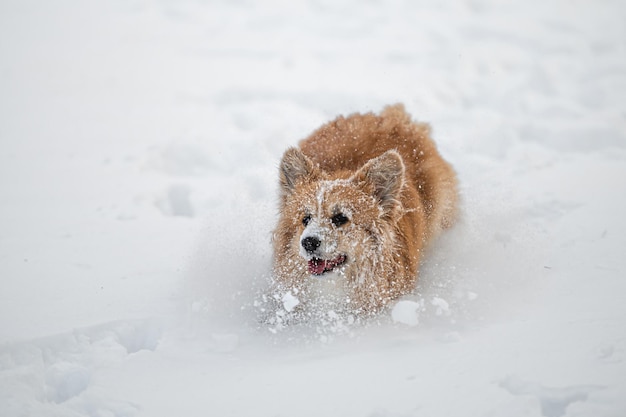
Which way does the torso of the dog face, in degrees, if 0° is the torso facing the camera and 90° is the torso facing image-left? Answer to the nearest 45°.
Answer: approximately 45°
